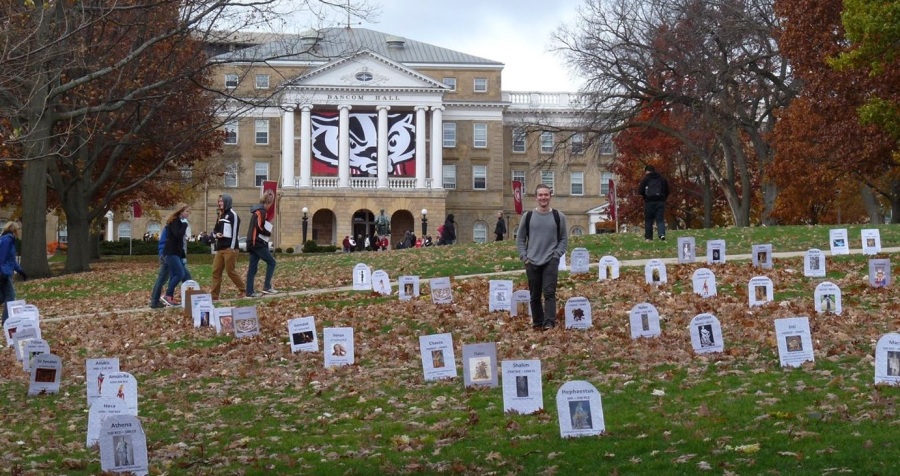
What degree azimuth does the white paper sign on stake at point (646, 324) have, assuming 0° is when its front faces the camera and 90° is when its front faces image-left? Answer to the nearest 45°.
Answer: approximately 0°

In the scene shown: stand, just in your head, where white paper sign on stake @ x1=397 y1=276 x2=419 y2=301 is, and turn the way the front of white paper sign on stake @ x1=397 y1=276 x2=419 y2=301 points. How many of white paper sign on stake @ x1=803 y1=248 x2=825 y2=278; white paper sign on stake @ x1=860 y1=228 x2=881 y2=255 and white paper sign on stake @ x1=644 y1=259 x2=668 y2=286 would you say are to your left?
3

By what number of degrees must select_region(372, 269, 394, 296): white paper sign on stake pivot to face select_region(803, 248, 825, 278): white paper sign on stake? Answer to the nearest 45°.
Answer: approximately 90° to its left

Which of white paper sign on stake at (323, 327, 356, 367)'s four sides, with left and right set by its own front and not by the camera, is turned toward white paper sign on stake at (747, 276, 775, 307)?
left

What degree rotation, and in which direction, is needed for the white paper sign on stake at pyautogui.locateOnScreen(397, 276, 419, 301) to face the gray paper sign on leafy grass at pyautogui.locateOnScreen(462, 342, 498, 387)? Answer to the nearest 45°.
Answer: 0° — it already faces it

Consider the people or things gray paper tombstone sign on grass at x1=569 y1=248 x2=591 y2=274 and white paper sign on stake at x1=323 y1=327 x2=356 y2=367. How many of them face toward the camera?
2

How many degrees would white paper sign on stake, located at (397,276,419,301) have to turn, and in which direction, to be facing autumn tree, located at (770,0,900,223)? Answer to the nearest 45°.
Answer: approximately 135° to its left

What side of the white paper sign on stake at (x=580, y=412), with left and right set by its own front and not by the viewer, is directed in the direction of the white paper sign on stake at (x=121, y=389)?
right

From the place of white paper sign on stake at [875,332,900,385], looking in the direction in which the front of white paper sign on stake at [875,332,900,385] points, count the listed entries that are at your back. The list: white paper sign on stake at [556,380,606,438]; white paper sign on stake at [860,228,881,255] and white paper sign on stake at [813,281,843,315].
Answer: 2

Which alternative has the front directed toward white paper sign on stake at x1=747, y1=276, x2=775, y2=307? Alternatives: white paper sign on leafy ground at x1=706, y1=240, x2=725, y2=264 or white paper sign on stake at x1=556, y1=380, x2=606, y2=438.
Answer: white paper sign on leafy ground at x1=706, y1=240, x2=725, y2=264
